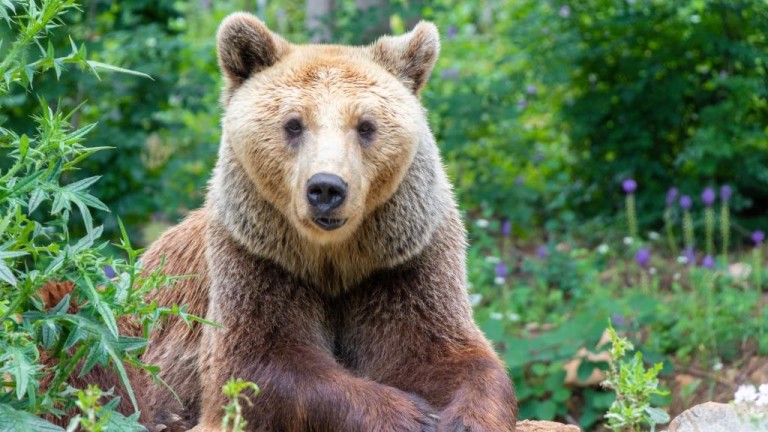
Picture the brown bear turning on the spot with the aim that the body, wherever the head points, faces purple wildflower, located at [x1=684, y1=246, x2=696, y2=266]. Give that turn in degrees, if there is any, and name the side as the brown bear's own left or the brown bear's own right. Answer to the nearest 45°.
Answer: approximately 135° to the brown bear's own left

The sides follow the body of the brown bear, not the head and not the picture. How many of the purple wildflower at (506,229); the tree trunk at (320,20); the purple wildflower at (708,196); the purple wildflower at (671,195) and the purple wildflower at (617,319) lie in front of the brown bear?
0

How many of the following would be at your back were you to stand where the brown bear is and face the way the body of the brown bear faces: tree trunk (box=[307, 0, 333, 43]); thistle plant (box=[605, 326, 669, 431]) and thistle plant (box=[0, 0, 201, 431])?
1

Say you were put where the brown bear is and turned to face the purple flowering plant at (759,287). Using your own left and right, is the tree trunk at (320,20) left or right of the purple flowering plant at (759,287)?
left

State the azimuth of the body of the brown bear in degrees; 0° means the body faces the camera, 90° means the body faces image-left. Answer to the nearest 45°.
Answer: approximately 0°

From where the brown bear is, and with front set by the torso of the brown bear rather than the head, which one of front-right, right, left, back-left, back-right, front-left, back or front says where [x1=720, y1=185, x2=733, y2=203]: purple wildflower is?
back-left

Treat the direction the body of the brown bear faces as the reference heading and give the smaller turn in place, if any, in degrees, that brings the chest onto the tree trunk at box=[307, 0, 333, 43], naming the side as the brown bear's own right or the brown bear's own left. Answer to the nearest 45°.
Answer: approximately 180°

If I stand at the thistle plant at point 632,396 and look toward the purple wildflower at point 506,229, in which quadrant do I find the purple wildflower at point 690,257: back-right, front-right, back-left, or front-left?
front-right

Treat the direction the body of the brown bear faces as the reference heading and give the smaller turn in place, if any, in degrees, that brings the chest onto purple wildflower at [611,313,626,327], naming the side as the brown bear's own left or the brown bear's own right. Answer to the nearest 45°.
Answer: approximately 135° to the brown bear's own left

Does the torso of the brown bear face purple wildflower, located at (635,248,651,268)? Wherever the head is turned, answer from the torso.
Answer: no

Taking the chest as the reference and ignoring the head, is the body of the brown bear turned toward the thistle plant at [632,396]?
no

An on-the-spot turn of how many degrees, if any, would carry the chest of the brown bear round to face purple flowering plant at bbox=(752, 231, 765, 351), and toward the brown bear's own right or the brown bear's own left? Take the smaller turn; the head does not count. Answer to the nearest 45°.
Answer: approximately 135° to the brown bear's own left

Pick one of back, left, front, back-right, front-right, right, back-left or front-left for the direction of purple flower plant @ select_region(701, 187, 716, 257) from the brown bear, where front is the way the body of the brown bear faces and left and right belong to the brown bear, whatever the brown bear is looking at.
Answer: back-left

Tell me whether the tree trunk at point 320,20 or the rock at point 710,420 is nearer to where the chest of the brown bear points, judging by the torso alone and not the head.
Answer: the rock

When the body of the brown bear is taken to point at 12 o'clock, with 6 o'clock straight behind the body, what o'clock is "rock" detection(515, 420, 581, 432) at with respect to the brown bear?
The rock is roughly at 9 o'clock from the brown bear.

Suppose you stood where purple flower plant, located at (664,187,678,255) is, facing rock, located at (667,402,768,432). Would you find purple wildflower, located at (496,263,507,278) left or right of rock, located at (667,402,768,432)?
right

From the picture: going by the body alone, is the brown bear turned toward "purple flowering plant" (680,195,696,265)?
no
